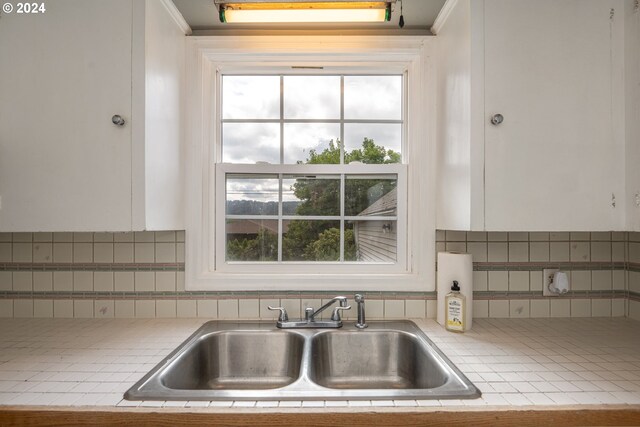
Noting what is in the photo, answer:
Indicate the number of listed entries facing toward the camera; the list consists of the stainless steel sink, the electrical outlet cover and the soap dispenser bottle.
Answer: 3

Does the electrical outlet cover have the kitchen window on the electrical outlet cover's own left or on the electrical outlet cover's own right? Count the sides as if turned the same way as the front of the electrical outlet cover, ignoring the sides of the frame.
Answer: on the electrical outlet cover's own right

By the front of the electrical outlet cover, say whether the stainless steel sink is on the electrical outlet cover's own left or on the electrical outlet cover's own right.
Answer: on the electrical outlet cover's own right

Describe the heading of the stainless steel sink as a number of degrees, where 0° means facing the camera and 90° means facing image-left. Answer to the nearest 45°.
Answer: approximately 0°
